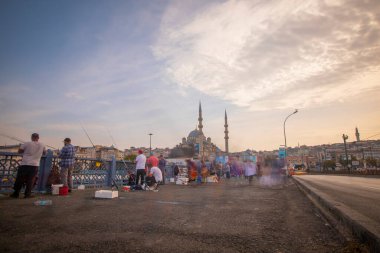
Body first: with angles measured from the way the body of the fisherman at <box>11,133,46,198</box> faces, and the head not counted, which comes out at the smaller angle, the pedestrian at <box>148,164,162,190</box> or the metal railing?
the metal railing

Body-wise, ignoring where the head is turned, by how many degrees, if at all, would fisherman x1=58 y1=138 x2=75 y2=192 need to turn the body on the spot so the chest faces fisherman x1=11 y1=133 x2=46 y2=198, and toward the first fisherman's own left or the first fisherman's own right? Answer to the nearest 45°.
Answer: approximately 90° to the first fisherman's own left

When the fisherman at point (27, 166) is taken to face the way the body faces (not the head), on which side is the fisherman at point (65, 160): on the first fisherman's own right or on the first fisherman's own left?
on the first fisherman's own right

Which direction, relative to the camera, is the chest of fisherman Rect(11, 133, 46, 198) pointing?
away from the camera

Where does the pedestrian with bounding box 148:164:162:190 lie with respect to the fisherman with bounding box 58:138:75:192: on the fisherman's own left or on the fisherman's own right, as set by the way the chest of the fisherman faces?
on the fisherman's own right

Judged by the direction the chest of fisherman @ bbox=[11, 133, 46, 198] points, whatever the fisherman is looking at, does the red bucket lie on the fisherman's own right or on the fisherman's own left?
on the fisherman's own right

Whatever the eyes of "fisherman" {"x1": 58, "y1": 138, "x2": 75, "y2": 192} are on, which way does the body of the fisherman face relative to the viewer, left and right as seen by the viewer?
facing away from the viewer and to the left of the viewer
